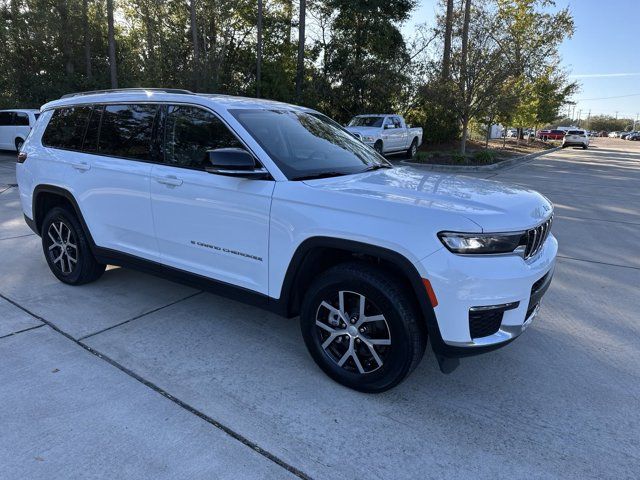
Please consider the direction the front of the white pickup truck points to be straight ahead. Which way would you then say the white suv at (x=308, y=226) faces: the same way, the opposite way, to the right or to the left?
to the left

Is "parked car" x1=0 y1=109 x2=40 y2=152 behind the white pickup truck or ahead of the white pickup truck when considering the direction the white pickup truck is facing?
ahead

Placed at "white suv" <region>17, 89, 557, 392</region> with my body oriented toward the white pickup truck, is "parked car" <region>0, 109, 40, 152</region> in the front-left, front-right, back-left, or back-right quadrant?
front-left

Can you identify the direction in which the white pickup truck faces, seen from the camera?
facing the viewer and to the left of the viewer

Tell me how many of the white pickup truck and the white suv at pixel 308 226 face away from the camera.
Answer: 0

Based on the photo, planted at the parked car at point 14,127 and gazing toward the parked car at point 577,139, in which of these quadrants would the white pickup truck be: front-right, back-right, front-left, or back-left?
front-right

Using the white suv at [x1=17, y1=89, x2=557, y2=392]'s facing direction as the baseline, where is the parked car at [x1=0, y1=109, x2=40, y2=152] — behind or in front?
behind

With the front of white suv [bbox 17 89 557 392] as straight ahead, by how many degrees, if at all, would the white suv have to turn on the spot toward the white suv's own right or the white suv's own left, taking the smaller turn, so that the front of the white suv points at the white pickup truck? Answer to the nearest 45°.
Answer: approximately 135° to the white suv's own left

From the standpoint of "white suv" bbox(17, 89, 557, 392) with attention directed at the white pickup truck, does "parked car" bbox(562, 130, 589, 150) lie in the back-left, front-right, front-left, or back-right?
front-right

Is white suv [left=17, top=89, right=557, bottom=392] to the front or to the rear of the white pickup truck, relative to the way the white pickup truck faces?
to the front

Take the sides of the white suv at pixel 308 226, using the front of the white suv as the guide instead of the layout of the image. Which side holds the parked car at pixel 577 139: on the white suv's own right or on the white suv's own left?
on the white suv's own left

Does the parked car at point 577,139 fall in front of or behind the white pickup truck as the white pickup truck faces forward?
behind

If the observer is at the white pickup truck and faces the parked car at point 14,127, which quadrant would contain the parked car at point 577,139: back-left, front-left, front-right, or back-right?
back-right

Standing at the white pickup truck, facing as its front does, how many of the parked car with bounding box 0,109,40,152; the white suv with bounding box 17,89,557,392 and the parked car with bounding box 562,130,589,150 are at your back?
1

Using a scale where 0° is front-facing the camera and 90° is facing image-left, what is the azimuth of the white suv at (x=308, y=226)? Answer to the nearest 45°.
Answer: approximately 315°
